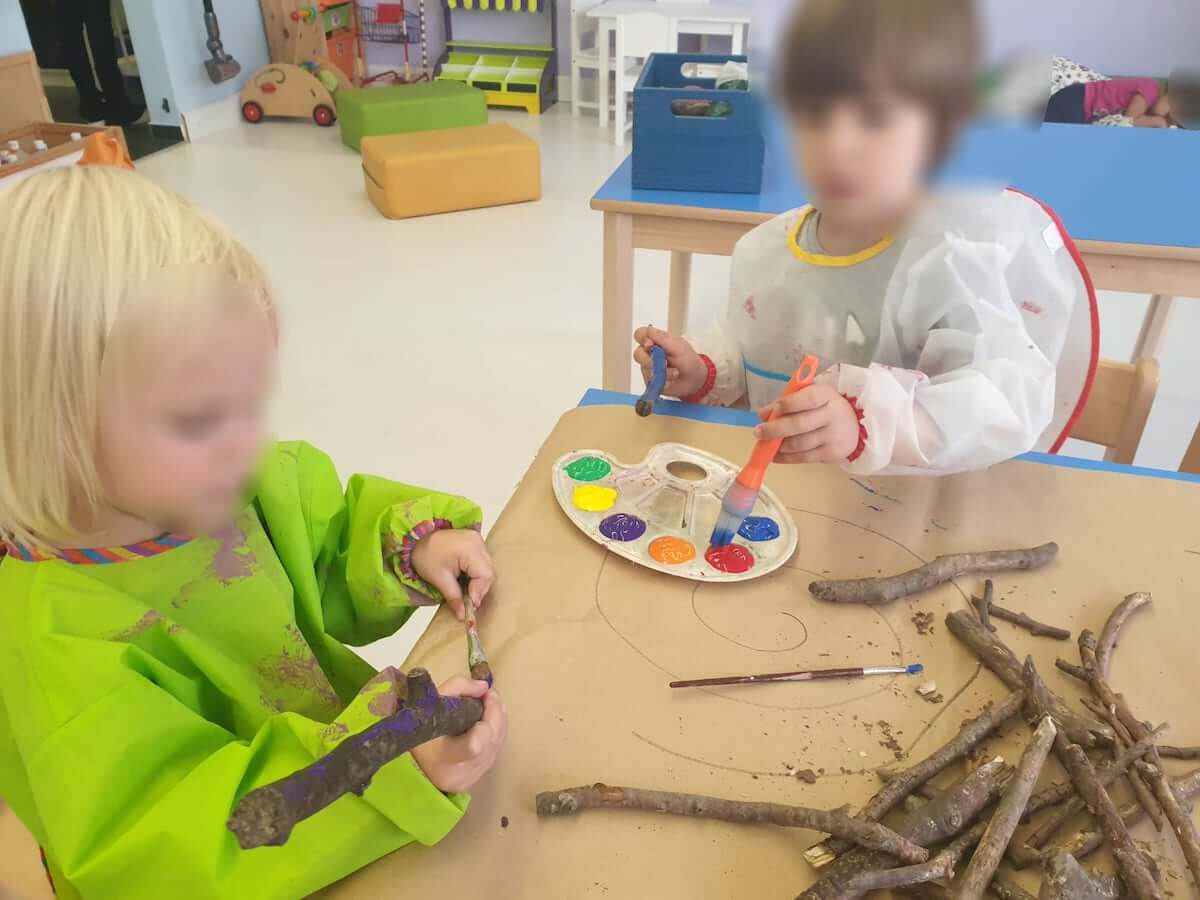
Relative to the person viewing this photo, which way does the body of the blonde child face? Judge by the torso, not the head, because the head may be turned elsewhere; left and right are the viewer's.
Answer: facing the viewer and to the right of the viewer

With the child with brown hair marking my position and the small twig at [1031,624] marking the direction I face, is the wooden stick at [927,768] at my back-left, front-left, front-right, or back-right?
front-right

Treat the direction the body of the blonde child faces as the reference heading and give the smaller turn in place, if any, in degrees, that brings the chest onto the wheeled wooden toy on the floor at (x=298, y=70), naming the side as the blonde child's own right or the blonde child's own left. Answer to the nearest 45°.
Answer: approximately 135° to the blonde child's own left

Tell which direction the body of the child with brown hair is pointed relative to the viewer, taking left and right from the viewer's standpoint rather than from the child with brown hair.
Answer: facing the viewer and to the left of the viewer

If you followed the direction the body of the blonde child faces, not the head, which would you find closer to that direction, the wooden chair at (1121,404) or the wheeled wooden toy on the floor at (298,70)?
the wooden chair

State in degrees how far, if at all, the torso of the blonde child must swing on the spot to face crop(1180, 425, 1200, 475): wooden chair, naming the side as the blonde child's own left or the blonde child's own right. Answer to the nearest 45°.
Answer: approximately 45° to the blonde child's own left

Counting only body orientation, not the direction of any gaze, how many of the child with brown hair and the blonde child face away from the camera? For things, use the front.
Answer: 0

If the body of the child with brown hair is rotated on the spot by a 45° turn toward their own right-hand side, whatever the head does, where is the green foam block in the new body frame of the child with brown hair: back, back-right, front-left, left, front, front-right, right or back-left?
front-right
